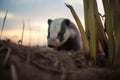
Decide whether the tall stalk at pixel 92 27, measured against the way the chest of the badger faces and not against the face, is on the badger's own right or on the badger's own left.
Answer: on the badger's own left

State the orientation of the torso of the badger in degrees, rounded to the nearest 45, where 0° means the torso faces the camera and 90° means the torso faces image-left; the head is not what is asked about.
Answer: approximately 45°

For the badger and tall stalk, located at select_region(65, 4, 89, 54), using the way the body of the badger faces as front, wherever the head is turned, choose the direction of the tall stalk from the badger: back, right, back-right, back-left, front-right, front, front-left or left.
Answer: front-left

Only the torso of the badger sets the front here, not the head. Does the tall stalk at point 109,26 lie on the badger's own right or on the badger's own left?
on the badger's own left
